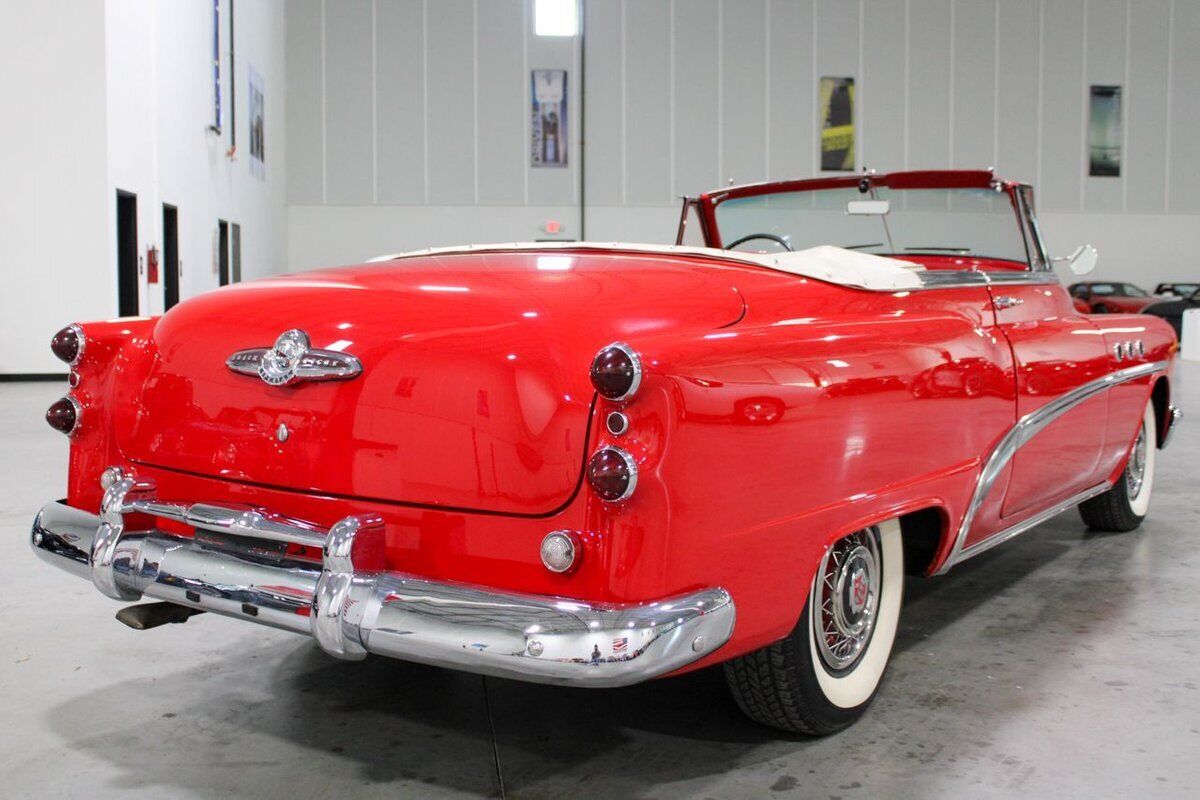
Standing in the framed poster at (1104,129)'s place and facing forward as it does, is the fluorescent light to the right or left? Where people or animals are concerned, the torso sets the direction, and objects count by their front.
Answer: on its right

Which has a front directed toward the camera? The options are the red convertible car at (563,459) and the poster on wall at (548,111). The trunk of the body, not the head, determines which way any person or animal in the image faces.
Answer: the poster on wall

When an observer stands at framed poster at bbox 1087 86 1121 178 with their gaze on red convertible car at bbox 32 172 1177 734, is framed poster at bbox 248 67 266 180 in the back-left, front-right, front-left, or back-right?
front-right

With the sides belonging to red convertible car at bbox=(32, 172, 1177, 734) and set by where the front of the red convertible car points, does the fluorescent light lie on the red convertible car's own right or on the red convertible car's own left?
on the red convertible car's own left

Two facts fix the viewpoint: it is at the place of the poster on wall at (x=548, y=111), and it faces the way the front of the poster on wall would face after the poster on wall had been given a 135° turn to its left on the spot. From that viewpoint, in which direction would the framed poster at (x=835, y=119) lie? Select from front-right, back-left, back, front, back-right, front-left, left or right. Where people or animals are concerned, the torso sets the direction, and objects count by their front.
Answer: front-right

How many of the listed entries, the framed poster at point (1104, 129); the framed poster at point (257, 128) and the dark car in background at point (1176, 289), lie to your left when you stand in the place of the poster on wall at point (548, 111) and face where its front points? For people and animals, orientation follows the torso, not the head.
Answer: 2

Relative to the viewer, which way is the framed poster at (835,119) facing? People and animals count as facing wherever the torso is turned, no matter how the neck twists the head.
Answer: toward the camera

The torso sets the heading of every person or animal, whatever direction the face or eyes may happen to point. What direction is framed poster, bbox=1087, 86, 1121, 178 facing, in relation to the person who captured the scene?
facing the viewer

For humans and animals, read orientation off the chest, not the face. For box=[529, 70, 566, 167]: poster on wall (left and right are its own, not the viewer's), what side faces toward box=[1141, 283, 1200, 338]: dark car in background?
left

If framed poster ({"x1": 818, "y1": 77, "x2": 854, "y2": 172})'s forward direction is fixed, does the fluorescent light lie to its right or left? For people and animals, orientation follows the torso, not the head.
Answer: on its right

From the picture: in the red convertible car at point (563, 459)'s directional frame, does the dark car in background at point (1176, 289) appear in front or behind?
in front

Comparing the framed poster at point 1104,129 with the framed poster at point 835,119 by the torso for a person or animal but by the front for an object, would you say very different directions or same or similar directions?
same or similar directions

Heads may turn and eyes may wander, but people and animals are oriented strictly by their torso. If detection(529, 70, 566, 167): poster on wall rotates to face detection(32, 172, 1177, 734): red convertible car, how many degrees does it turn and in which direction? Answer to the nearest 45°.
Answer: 0° — it already faces it

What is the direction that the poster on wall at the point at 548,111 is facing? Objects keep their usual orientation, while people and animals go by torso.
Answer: toward the camera

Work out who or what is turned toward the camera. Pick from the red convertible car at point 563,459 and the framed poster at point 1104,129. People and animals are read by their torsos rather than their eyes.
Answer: the framed poster

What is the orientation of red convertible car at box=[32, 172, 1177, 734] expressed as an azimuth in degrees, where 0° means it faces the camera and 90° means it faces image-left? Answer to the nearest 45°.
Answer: approximately 225°

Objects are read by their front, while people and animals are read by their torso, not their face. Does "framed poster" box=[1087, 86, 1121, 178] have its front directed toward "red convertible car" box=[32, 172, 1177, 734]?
yes

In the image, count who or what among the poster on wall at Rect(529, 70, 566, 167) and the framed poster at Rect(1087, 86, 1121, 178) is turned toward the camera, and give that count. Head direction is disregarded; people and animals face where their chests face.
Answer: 2

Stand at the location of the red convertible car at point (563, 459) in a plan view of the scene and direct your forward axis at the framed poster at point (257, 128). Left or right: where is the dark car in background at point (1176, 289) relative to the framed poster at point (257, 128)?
right

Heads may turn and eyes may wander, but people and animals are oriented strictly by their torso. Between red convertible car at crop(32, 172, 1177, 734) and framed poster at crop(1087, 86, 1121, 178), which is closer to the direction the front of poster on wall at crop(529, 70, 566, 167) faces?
the red convertible car
